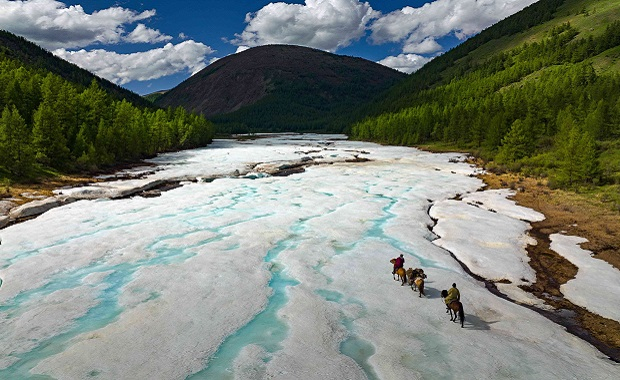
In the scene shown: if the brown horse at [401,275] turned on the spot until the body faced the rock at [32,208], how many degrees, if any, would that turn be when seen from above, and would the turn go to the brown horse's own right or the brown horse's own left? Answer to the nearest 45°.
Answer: approximately 45° to the brown horse's own left

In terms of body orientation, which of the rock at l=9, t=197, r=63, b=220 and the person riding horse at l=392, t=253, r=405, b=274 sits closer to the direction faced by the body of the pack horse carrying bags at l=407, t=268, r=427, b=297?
the person riding horse

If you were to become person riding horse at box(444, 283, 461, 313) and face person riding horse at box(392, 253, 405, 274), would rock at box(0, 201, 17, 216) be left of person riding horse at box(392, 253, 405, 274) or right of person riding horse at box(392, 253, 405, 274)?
left

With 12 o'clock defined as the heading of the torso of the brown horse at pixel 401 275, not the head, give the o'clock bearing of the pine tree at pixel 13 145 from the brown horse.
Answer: The pine tree is roughly at 11 o'clock from the brown horse.

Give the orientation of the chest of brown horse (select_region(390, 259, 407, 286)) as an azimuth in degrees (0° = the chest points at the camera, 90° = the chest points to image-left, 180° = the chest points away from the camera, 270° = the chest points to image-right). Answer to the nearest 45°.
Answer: approximately 135°

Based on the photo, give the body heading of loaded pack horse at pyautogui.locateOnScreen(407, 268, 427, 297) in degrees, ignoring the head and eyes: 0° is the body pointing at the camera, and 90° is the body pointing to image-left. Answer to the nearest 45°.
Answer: approximately 135°

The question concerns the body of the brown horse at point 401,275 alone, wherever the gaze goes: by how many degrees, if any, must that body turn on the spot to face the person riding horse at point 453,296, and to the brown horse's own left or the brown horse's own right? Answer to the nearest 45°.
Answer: approximately 180°
